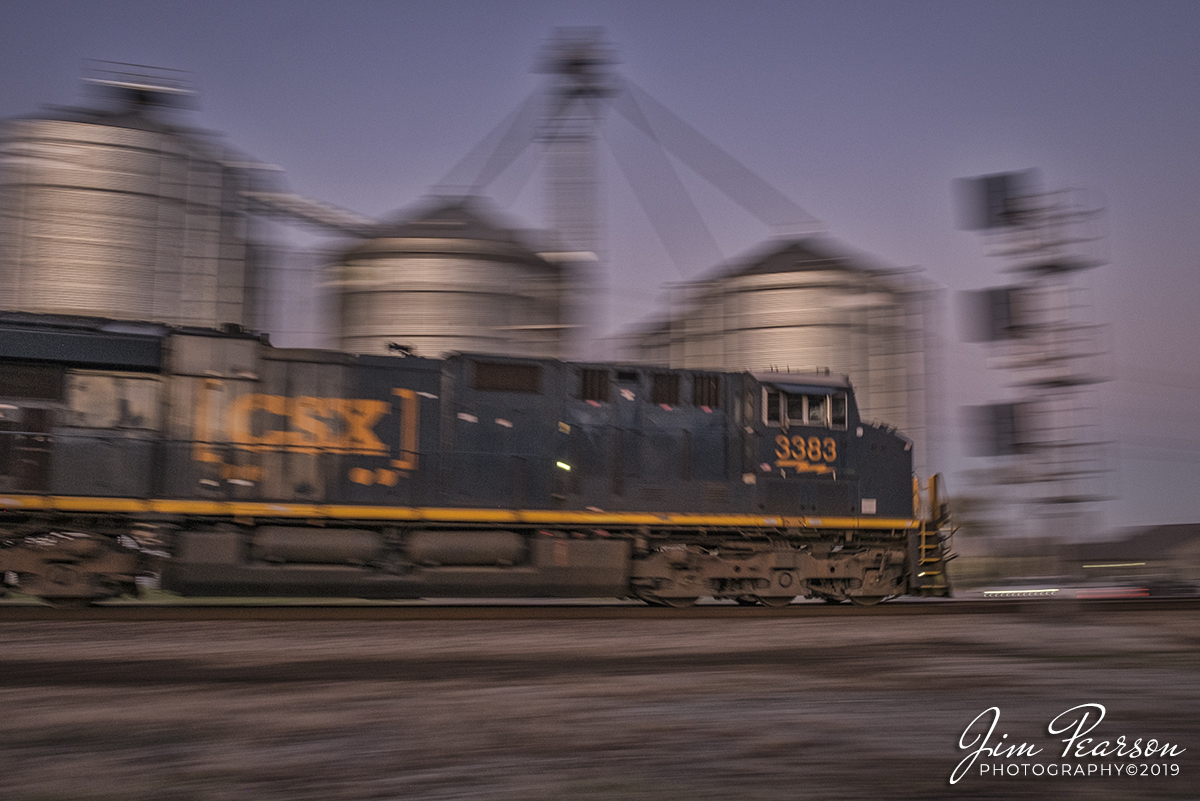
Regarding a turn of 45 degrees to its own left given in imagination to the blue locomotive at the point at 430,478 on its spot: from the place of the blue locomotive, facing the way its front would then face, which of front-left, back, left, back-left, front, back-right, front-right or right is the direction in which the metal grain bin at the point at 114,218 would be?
left

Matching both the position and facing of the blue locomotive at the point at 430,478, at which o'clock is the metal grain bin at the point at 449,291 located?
The metal grain bin is roughly at 9 o'clock from the blue locomotive.

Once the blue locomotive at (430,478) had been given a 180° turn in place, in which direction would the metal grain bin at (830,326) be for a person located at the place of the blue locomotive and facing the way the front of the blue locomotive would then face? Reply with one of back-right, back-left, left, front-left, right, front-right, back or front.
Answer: back-right

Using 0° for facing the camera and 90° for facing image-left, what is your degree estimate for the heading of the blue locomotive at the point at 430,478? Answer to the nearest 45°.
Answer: approximately 270°
